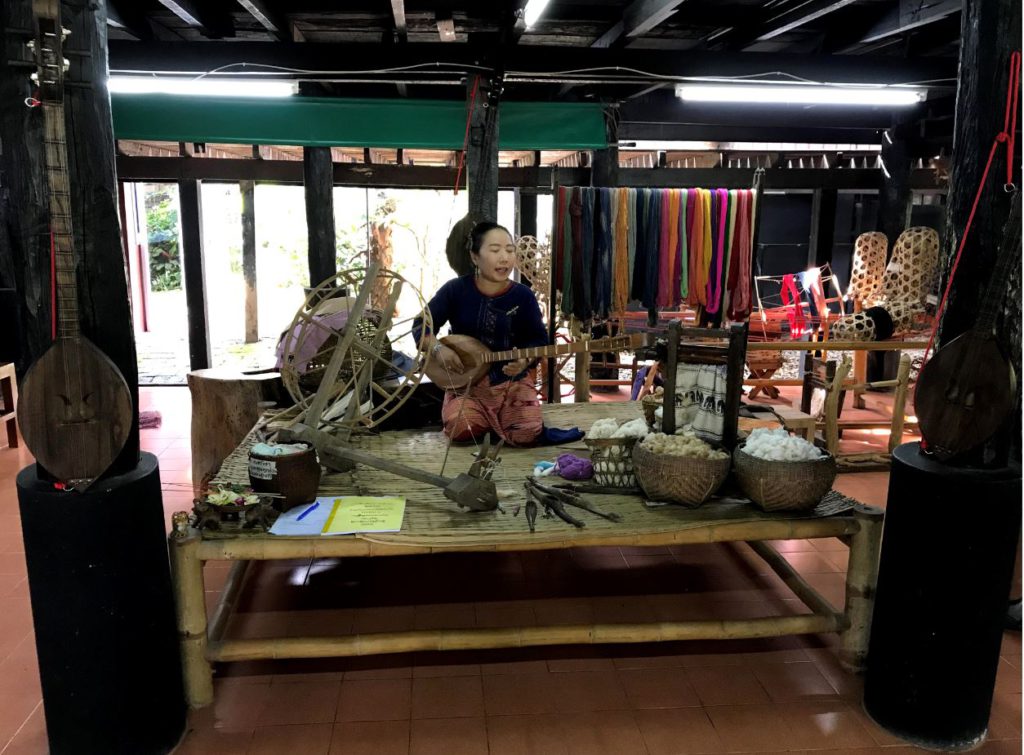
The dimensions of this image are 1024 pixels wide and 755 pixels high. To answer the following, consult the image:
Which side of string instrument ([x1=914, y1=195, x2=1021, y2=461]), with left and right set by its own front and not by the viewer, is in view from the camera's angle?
front

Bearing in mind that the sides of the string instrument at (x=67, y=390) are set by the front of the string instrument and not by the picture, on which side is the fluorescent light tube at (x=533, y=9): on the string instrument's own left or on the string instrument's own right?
on the string instrument's own left

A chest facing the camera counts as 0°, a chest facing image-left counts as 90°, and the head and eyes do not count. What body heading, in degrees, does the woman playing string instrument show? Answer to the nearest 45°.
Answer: approximately 0°

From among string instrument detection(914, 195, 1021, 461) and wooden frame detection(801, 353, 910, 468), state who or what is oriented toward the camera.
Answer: the string instrument

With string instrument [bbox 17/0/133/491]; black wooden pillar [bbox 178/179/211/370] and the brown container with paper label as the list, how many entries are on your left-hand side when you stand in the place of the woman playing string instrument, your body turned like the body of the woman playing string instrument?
0

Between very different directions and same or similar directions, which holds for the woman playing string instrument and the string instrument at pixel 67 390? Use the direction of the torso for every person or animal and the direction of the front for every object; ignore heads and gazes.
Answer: same or similar directions

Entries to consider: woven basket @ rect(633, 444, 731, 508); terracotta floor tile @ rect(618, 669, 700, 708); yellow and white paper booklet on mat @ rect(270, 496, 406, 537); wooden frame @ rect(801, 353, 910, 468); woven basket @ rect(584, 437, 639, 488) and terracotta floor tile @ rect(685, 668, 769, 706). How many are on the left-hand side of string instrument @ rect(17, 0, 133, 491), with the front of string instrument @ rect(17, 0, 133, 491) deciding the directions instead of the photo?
6
